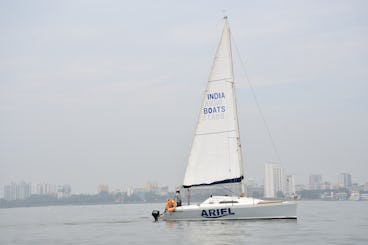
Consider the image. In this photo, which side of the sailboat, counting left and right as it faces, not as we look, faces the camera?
right
